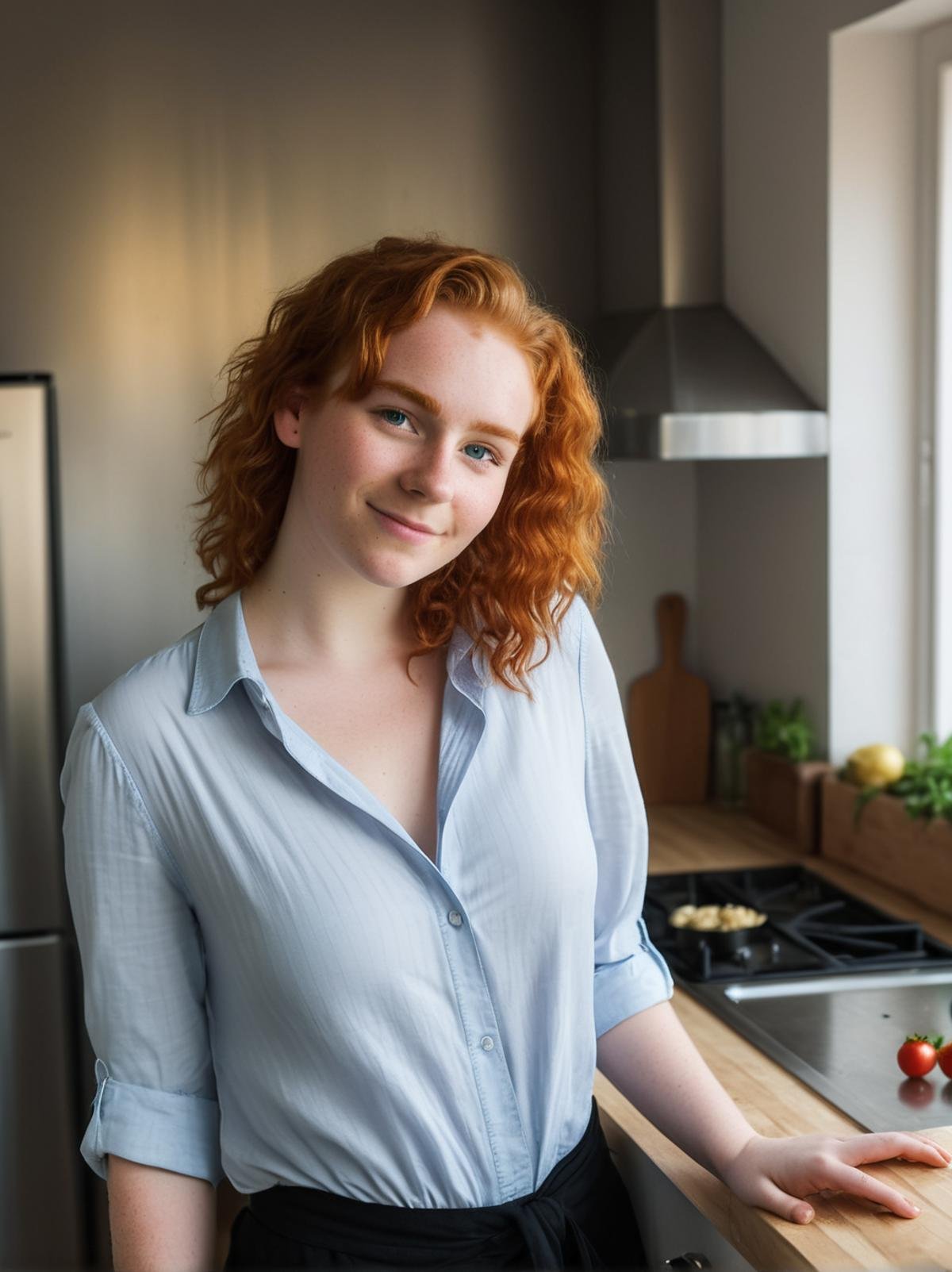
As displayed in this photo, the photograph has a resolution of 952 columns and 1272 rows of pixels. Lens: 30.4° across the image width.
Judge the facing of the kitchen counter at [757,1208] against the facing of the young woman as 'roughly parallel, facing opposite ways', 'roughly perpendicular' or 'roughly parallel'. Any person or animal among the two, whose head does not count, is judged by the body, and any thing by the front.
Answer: roughly perpendicular

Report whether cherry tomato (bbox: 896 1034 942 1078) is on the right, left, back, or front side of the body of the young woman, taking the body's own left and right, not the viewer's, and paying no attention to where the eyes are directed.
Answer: left

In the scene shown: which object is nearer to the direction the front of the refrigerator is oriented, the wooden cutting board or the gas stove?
the gas stove

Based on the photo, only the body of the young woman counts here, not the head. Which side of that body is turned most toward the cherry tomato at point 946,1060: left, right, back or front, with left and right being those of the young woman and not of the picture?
left

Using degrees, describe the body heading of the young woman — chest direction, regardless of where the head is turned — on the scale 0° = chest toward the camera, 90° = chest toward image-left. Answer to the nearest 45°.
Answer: approximately 315°
